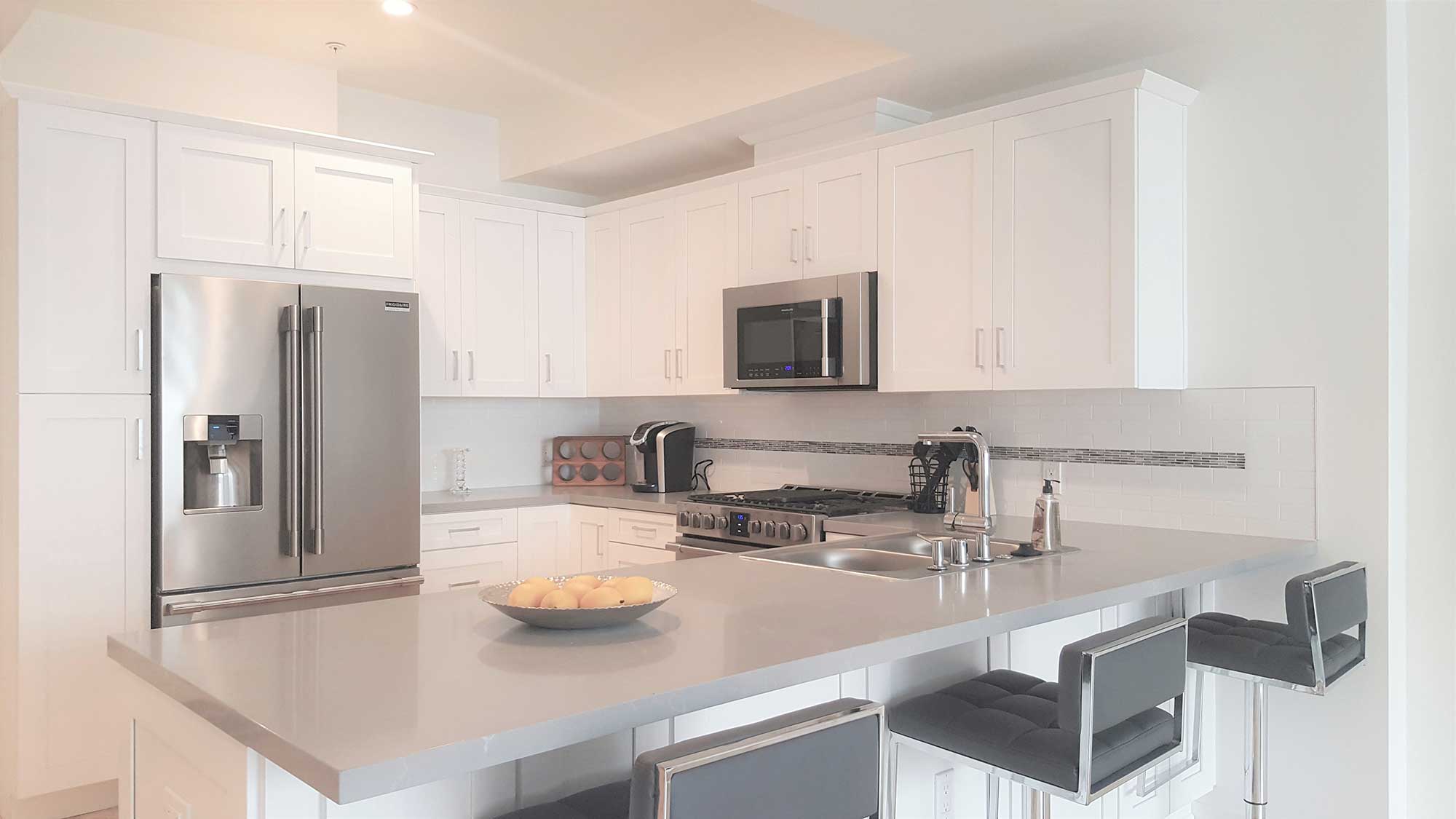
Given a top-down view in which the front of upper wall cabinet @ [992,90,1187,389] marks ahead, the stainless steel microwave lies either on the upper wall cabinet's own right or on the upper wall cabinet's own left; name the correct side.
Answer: on the upper wall cabinet's own right

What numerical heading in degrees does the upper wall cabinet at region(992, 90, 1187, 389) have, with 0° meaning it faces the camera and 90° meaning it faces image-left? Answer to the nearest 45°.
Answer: approximately 45°

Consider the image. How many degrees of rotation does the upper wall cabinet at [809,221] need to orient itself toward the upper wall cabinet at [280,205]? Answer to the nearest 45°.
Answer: approximately 45° to its right

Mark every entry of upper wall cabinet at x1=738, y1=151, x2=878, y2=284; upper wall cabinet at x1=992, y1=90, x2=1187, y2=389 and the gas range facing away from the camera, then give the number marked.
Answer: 0

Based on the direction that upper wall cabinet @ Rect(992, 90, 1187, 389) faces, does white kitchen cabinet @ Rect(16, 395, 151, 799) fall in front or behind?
in front

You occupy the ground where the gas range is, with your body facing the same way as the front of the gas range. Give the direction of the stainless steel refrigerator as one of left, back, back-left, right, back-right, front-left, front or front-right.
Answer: front-right

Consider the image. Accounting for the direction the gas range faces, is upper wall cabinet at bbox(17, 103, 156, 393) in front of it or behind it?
in front

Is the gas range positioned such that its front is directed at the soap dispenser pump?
no

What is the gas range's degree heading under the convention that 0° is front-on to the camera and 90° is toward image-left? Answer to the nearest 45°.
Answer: approximately 45°

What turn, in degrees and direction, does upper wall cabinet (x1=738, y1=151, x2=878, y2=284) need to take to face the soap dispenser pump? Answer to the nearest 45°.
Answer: approximately 90° to its left

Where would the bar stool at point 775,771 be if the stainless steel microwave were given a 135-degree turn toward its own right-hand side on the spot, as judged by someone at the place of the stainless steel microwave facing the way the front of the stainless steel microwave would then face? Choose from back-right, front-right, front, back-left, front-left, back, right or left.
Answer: back

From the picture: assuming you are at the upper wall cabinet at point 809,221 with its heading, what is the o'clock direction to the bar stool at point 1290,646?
The bar stool is roughly at 9 o'clock from the upper wall cabinet.

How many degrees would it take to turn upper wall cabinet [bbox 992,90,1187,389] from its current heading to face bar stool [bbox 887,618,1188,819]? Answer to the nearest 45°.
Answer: approximately 45° to its left

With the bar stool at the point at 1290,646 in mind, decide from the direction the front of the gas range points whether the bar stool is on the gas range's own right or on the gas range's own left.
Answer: on the gas range's own left

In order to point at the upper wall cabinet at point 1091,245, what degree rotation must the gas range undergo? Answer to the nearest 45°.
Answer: approximately 90° to its left

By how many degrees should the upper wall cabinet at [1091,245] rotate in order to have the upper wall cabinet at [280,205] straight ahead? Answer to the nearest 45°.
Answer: approximately 45° to its right

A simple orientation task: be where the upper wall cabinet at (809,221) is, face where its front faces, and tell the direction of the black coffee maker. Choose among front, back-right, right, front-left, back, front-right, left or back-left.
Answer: right
